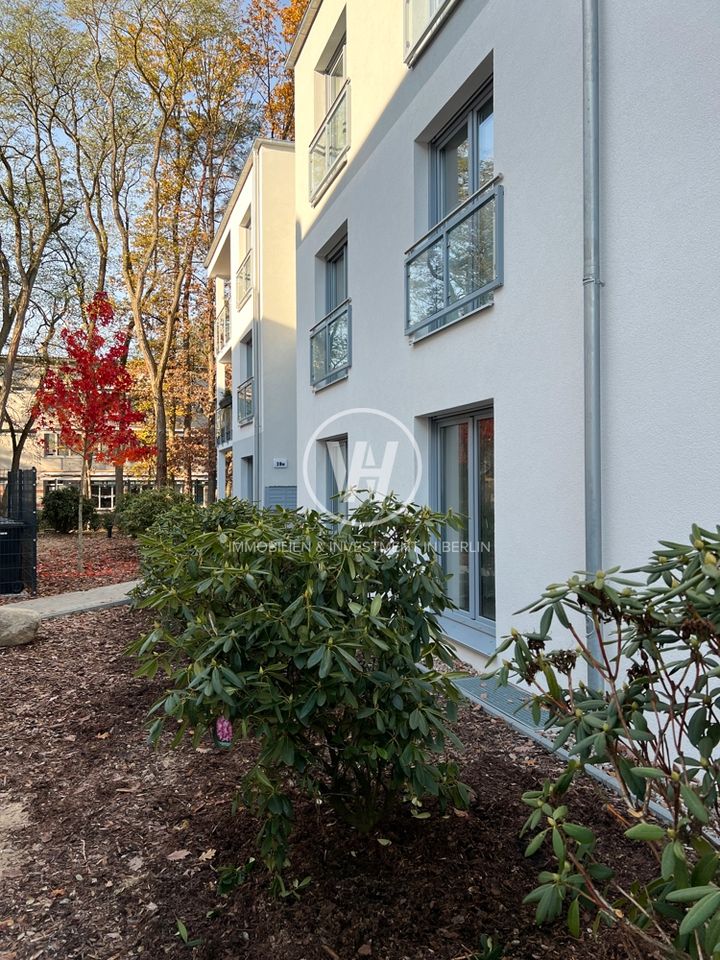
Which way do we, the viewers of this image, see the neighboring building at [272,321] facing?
facing to the left of the viewer

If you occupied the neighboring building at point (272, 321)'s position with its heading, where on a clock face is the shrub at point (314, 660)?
The shrub is roughly at 9 o'clock from the neighboring building.

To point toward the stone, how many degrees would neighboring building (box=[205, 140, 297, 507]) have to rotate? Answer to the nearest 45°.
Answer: approximately 90° to its left

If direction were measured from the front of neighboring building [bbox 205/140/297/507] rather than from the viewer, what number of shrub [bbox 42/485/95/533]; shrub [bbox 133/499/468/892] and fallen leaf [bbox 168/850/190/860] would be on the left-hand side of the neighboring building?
2

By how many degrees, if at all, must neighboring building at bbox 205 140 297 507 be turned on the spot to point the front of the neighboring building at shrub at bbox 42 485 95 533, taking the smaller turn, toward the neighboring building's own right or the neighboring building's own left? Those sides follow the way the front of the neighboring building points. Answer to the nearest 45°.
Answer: approximately 45° to the neighboring building's own right

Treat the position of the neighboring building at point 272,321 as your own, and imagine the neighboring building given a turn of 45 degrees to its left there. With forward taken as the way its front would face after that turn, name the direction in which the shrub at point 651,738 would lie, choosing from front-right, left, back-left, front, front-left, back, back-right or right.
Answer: front-left

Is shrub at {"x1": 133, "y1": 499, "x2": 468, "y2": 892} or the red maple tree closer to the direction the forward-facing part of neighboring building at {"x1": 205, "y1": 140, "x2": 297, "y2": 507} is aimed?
the red maple tree

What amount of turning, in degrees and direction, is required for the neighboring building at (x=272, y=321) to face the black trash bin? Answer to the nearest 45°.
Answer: approximately 45° to its left

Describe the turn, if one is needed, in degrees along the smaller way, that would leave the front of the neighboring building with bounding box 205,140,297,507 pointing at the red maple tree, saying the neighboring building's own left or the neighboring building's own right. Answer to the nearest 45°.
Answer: approximately 45° to the neighboring building's own left
